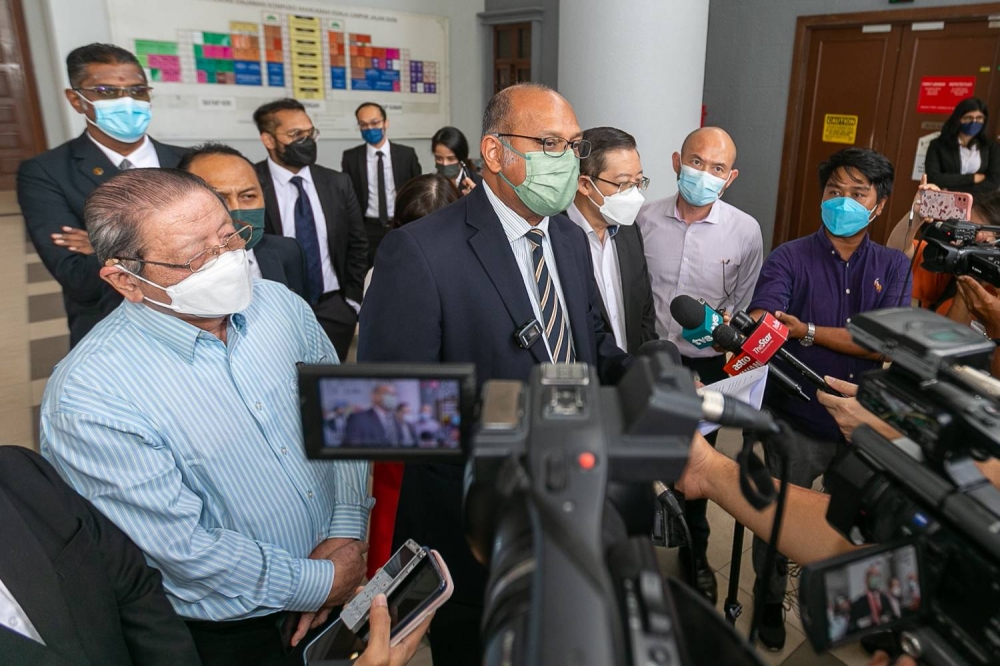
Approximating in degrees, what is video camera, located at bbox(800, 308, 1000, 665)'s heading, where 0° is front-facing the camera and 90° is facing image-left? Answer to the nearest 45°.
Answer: approximately 135°

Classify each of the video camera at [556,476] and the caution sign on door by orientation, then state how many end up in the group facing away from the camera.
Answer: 1

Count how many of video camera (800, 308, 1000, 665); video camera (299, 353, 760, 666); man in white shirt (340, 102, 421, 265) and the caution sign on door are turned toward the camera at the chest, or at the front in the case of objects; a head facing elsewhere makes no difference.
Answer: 2

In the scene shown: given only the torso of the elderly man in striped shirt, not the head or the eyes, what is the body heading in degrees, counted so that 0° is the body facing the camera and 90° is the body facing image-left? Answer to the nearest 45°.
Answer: approximately 315°

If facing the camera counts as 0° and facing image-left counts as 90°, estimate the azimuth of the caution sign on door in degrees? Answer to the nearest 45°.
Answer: approximately 0°

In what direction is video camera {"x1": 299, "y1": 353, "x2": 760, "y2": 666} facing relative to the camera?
away from the camera

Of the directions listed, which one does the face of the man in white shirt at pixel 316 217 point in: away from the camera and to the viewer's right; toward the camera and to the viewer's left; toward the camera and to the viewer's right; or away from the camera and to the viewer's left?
toward the camera and to the viewer's right

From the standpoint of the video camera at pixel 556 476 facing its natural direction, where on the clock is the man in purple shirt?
The man in purple shirt is roughly at 1 o'clock from the video camera.

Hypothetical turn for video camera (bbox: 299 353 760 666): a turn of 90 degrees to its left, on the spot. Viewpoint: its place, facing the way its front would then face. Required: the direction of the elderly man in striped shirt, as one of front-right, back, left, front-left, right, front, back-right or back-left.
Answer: front-right

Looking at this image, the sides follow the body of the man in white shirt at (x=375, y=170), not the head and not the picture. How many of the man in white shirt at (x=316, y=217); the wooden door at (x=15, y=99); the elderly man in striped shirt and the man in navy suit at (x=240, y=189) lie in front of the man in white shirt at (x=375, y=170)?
3
